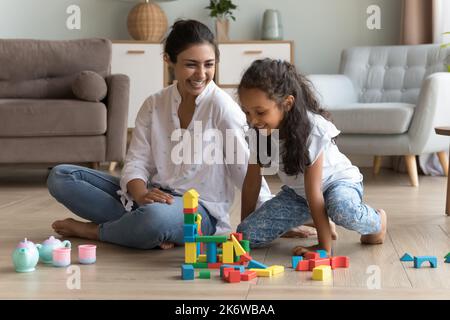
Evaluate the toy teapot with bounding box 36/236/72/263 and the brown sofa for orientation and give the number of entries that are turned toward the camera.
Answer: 1

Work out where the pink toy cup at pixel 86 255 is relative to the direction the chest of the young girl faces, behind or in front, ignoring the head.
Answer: in front

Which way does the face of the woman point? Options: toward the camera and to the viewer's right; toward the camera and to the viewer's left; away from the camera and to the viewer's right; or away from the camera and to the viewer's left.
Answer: toward the camera and to the viewer's right

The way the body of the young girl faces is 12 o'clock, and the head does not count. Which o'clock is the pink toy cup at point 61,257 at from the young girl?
The pink toy cup is roughly at 1 o'clock from the young girl.

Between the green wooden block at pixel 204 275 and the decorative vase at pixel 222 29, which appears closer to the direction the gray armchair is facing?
the green wooden block

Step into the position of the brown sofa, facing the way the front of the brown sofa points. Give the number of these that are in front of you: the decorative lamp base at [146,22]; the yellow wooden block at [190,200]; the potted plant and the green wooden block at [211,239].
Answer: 2

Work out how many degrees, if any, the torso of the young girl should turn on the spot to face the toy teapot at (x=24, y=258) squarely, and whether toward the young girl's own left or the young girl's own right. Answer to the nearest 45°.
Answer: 0° — they already face it

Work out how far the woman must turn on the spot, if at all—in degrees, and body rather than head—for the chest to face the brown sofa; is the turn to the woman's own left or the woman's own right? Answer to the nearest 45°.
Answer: approximately 135° to the woman's own right

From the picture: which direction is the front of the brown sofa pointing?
toward the camera

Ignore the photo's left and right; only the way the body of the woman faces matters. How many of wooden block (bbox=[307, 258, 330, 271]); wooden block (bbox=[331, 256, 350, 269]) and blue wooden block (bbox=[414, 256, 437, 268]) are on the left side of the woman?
3

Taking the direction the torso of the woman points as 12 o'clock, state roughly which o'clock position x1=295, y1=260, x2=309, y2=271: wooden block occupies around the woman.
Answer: The wooden block is roughly at 9 o'clock from the woman.

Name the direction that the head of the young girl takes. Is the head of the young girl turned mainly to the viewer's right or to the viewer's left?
to the viewer's left

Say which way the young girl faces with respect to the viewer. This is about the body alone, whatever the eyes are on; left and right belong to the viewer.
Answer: facing the viewer and to the left of the viewer

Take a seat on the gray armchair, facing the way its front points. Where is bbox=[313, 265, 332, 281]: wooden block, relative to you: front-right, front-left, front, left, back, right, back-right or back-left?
front-left
